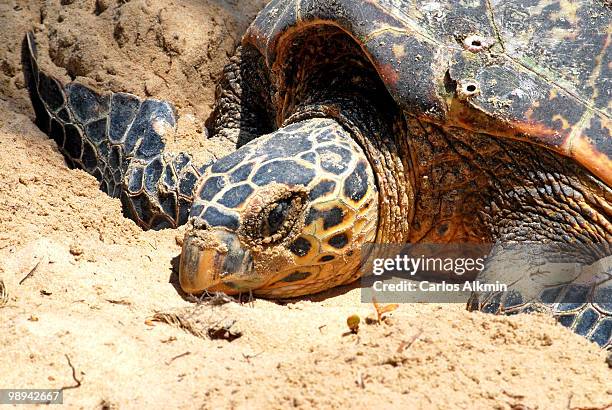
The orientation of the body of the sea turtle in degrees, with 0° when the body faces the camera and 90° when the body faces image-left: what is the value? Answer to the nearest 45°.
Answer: approximately 45°
